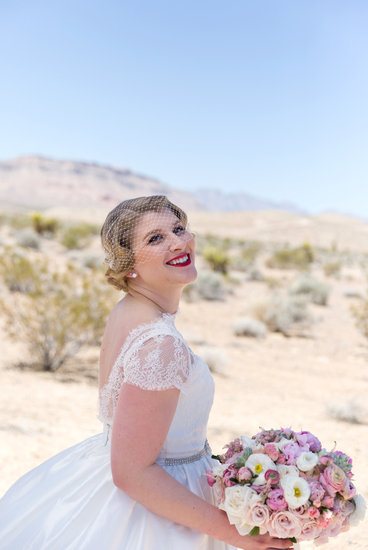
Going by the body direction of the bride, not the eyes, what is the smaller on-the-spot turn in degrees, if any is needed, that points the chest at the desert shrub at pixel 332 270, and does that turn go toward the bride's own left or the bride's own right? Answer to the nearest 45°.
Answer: approximately 90° to the bride's own left

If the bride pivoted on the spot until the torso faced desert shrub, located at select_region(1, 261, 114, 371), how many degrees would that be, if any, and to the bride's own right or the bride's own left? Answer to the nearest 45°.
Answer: approximately 90° to the bride's own left

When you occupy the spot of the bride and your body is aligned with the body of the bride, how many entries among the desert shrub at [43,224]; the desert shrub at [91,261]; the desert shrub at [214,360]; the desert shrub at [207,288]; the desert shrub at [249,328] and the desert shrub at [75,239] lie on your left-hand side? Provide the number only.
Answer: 6

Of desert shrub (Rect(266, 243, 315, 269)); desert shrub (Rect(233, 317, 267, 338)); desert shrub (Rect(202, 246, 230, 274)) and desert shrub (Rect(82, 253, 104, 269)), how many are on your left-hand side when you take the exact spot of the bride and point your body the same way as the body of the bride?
4

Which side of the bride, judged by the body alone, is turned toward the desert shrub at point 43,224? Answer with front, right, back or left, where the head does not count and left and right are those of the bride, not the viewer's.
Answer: left

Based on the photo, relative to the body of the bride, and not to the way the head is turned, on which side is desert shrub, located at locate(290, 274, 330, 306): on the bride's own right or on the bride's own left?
on the bride's own left

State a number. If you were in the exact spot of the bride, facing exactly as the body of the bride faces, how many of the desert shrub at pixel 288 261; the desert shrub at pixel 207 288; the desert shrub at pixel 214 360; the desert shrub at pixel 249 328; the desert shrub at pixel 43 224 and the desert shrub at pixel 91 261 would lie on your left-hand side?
6

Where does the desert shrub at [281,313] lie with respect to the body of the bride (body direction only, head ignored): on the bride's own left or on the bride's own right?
on the bride's own left

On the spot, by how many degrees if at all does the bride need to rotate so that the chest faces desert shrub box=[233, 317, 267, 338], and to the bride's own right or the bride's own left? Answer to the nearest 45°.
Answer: approximately 90° to the bride's own left

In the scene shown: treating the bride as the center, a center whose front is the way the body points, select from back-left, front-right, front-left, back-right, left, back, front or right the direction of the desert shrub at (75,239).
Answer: left

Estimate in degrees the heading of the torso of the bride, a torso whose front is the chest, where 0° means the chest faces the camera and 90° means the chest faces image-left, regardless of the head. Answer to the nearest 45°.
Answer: approximately 270°

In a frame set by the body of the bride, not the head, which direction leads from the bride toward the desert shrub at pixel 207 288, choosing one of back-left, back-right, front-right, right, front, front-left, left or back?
left
